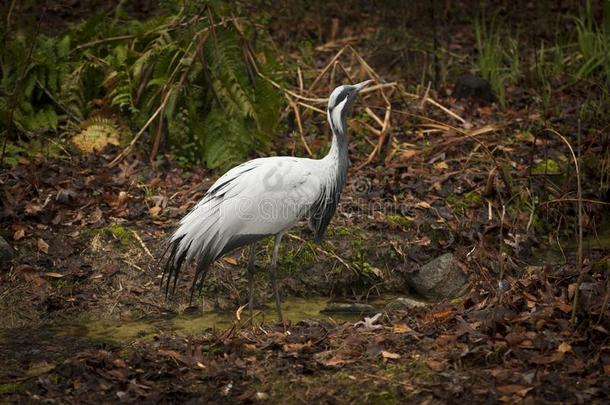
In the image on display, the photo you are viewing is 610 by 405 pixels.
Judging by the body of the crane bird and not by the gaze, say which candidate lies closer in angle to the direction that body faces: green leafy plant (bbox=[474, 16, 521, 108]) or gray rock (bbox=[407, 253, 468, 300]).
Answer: the gray rock

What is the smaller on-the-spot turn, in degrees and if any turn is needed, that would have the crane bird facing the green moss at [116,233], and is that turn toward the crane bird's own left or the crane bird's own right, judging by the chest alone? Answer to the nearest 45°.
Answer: approximately 135° to the crane bird's own left

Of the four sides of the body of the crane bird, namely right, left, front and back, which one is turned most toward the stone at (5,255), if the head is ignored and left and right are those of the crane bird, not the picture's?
back

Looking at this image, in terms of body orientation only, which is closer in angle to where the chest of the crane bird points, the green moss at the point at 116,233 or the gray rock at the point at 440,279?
the gray rock

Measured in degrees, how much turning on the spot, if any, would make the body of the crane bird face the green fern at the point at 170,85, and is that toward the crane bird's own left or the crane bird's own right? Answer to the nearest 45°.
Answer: approximately 90° to the crane bird's own left

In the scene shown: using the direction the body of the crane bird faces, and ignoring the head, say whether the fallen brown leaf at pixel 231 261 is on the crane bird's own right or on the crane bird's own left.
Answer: on the crane bird's own left

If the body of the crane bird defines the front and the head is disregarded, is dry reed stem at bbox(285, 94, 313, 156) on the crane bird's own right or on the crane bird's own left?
on the crane bird's own left

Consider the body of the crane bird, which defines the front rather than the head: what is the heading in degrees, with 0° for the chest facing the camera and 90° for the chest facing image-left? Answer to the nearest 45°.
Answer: approximately 270°

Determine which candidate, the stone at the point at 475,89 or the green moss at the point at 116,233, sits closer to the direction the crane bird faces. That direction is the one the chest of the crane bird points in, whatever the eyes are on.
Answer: the stone

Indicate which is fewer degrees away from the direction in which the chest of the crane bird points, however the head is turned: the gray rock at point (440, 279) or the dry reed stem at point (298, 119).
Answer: the gray rock

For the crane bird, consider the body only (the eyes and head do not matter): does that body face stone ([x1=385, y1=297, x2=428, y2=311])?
yes
